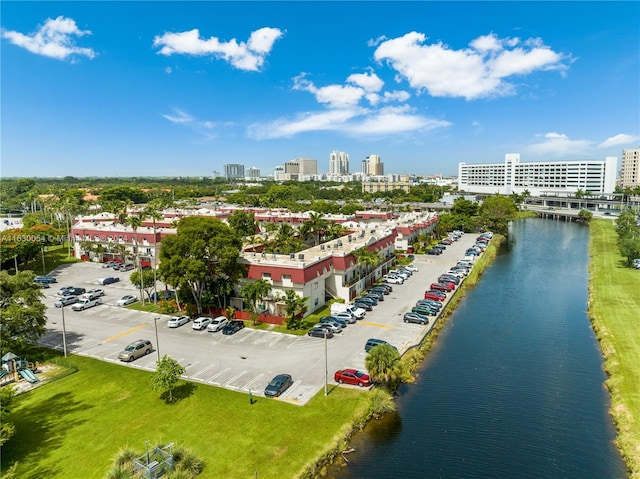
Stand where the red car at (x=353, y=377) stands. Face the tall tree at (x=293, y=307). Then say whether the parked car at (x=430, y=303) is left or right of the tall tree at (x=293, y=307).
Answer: right

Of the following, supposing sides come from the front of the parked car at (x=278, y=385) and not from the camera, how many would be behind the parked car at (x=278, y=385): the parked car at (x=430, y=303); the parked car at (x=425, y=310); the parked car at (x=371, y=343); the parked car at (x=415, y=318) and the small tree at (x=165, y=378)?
4

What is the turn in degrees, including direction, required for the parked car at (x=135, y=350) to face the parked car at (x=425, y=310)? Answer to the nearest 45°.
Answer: approximately 135° to its left

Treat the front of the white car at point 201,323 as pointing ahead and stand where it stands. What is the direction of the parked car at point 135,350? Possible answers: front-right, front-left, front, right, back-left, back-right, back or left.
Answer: back

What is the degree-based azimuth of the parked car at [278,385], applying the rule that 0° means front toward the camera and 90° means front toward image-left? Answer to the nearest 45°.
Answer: approximately 45°

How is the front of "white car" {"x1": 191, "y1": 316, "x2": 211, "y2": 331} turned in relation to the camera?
facing away from the viewer and to the right of the viewer

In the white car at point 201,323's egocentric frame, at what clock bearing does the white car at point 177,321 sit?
the white car at point 177,321 is roughly at 9 o'clock from the white car at point 201,323.

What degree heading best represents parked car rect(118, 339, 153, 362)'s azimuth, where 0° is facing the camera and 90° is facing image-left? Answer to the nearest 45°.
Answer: approximately 45°

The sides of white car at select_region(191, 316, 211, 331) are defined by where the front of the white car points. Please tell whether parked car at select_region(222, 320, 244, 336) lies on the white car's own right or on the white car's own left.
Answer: on the white car's own right

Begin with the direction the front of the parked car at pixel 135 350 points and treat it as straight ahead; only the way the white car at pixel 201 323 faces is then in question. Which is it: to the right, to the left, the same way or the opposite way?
the opposite way

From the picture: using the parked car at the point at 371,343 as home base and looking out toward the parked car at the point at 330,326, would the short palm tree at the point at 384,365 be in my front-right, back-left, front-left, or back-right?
back-left

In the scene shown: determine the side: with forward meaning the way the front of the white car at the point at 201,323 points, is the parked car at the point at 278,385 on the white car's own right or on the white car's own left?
on the white car's own right

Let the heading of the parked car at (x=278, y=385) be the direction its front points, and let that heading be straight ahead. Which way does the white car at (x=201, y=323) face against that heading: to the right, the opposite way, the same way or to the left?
the opposite way
